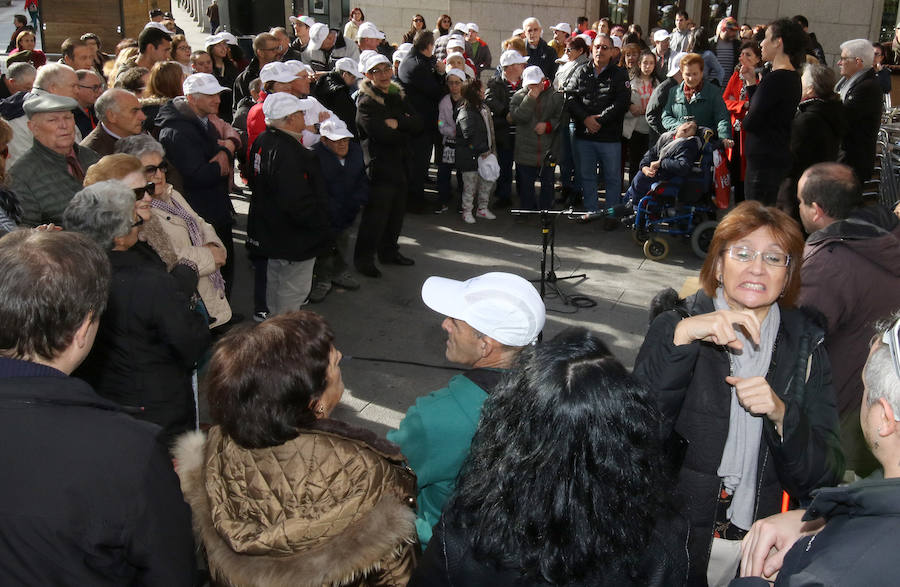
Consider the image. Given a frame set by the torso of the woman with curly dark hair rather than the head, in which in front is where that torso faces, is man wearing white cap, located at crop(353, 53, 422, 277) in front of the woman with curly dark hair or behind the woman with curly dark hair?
in front

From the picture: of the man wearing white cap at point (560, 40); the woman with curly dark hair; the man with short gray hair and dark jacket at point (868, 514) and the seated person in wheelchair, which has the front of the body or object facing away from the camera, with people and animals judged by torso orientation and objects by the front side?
the woman with curly dark hair

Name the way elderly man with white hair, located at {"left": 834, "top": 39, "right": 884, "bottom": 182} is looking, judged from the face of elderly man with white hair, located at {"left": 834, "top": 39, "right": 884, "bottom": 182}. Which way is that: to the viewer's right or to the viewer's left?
to the viewer's left

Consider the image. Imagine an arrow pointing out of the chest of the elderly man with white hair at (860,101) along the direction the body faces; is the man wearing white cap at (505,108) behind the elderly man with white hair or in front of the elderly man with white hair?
in front

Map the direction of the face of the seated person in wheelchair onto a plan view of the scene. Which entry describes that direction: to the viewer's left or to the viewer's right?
to the viewer's left

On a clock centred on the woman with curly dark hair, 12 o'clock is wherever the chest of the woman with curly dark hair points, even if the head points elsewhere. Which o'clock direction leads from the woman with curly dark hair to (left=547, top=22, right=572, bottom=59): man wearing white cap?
The man wearing white cap is roughly at 12 o'clock from the woman with curly dark hair.

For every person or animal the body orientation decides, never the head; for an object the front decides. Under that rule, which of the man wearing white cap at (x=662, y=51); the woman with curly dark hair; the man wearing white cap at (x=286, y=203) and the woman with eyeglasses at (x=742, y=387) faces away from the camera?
the woman with curly dark hair

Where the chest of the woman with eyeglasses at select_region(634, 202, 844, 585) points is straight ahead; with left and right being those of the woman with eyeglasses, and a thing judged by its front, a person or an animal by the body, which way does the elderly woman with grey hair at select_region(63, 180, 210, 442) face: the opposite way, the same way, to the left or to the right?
the opposite way

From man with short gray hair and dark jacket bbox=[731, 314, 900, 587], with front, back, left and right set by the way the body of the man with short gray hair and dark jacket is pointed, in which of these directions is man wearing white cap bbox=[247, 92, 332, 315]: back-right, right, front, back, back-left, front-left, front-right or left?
front-right

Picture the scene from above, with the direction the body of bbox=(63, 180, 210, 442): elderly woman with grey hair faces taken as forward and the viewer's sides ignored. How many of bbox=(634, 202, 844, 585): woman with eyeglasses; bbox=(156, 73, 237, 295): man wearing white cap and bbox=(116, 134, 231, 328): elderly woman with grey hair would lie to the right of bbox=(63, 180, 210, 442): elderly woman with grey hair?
1

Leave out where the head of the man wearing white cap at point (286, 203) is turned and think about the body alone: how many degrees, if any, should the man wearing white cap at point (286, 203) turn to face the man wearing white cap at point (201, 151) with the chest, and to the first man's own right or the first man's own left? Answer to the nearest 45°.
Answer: approximately 135° to the first man's own left

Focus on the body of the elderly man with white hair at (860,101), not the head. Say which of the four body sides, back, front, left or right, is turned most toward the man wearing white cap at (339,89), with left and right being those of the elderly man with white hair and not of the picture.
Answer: front

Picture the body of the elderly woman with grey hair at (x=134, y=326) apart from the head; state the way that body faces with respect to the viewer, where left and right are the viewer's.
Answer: facing away from the viewer and to the right of the viewer

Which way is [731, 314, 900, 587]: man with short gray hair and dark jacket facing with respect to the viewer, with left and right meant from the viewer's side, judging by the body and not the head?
facing to the left of the viewer
